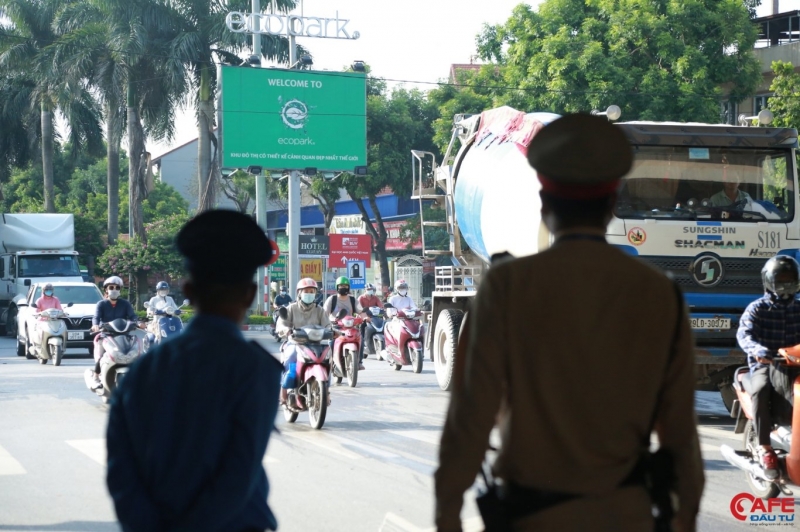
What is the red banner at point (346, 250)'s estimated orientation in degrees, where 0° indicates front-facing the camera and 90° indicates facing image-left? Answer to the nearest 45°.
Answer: approximately 0°

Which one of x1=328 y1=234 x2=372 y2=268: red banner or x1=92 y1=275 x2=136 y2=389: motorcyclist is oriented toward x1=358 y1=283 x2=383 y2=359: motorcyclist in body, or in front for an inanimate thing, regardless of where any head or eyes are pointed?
the red banner

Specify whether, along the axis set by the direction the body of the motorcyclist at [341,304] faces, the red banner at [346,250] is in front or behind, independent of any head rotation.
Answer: behind

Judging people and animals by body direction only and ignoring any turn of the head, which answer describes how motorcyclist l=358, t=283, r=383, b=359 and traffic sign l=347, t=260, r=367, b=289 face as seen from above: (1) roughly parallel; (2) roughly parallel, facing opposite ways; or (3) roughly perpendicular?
roughly parallel

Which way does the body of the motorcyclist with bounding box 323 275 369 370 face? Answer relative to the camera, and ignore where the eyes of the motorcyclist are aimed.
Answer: toward the camera

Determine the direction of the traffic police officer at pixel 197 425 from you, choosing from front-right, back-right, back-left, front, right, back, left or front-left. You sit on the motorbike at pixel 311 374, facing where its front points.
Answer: front-right

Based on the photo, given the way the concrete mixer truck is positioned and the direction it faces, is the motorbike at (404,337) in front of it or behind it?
behind

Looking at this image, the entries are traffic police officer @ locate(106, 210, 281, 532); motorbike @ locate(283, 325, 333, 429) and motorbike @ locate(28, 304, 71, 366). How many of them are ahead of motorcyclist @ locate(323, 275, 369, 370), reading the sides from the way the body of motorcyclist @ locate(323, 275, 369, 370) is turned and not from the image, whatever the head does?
2

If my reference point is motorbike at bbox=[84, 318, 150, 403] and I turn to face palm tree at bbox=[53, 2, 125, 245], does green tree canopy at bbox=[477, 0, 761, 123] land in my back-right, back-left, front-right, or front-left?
front-right

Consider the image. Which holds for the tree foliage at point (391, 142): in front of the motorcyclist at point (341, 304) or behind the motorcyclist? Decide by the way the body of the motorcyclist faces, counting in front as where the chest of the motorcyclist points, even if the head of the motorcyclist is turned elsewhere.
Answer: behind

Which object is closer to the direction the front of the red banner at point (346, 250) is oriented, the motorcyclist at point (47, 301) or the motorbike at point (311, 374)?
the motorbike

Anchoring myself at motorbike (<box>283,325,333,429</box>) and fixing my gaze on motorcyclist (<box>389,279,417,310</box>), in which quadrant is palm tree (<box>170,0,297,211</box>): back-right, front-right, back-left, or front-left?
front-left

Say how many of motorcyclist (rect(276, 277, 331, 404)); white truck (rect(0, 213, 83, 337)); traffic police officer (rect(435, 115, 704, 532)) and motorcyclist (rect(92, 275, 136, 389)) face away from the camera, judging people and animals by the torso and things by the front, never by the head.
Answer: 1

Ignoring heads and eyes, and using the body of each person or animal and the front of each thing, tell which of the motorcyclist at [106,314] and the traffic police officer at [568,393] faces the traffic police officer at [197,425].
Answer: the motorcyclist

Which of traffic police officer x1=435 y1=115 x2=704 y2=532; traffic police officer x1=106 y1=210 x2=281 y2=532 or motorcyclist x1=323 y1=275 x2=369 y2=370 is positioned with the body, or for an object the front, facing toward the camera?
the motorcyclist

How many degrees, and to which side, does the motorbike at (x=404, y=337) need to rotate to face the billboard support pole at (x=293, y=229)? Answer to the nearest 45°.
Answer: approximately 135° to its left

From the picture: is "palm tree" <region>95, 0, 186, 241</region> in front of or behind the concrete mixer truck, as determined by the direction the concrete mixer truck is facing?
behind
